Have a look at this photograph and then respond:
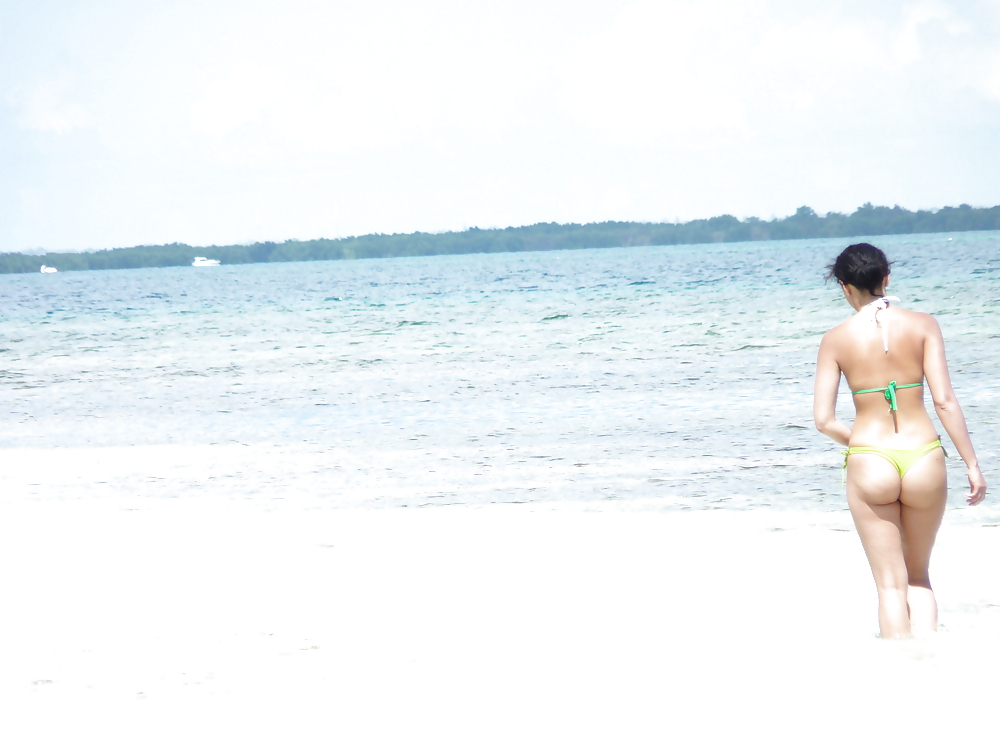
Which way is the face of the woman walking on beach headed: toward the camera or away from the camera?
away from the camera

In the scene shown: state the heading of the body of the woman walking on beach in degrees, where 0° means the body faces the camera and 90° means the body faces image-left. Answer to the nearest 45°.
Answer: approximately 180°
